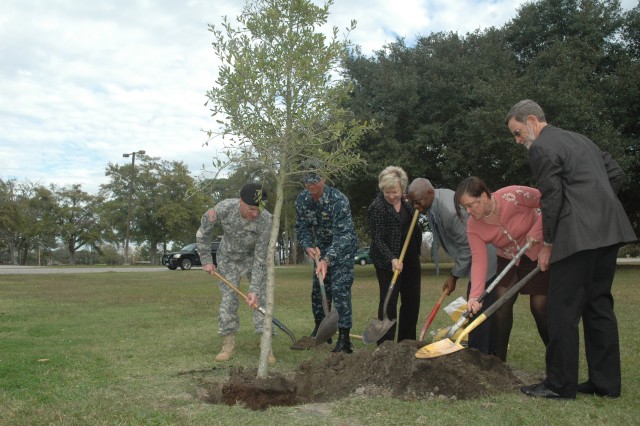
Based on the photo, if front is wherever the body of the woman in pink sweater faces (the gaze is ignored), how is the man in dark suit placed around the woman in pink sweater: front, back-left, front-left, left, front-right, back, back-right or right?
left

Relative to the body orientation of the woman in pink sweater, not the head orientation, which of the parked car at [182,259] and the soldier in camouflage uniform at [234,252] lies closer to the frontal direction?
the soldier in camouflage uniform

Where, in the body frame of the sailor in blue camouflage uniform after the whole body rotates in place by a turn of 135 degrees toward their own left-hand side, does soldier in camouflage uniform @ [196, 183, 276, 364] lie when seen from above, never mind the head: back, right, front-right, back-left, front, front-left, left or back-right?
back

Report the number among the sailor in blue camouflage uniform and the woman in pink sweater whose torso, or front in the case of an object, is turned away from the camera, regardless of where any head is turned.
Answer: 0

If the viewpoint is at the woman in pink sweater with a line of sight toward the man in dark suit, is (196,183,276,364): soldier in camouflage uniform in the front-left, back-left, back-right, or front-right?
back-right

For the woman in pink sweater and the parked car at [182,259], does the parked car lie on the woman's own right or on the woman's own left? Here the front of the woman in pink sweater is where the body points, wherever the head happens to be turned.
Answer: on the woman's own right

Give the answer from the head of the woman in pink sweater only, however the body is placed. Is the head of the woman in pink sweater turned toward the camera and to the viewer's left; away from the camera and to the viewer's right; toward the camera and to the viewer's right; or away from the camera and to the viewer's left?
toward the camera and to the viewer's left

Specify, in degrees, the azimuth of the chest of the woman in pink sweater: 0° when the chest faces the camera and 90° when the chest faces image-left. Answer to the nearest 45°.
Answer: approximately 45°

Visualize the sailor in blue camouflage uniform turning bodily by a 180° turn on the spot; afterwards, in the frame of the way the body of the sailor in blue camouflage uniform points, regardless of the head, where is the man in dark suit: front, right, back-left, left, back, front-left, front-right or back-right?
right

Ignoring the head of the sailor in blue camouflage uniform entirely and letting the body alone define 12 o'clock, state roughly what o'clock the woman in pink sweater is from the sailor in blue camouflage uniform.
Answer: The woman in pink sweater is roughly at 9 o'clock from the sailor in blue camouflage uniform.

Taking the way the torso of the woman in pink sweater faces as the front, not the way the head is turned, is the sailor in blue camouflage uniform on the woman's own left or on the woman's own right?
on the woman's own right

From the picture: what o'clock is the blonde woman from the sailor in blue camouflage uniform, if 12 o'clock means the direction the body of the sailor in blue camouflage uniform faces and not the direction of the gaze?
The blonde woman is roughly at 8 o'clock from the sailor in blue camouflage uniform.

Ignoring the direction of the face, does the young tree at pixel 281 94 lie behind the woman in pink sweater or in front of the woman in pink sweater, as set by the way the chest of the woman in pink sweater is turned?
in front
